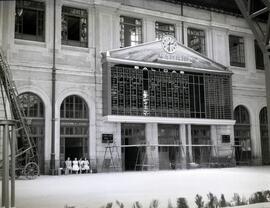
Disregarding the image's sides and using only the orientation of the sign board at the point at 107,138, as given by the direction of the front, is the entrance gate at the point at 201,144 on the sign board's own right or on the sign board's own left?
on the sign board's own left

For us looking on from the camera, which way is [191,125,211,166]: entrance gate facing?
facing the viewer

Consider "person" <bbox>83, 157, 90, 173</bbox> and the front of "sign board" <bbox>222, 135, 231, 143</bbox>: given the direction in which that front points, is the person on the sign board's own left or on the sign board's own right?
on the sign board's own right

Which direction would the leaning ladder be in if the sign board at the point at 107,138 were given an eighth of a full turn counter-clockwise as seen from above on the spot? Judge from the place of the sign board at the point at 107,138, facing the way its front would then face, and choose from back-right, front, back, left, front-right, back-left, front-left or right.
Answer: right

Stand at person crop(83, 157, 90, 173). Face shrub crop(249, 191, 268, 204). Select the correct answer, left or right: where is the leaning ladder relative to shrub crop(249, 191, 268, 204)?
right

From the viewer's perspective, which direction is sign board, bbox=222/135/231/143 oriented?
toward the camera

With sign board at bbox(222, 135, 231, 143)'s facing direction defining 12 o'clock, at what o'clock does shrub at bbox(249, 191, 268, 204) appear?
The shrub is roughly at 12 o'clock from the sign board.

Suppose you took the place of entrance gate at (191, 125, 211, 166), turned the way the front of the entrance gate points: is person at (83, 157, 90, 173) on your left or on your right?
on your right

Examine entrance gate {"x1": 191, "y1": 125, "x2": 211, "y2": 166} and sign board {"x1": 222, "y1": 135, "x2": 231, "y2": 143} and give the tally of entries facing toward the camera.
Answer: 2

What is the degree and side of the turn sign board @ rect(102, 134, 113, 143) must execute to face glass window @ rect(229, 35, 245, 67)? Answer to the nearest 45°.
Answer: approximately 135° to its left

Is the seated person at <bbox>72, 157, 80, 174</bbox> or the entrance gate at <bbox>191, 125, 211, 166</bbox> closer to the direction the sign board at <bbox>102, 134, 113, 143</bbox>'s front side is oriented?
the seated person

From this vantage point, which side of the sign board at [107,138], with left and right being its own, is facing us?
front
